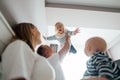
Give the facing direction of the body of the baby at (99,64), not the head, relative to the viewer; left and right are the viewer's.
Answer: facing away from the viewer and to the left of the viewer

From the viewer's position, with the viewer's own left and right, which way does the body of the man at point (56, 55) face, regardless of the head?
facing away from the viewer and to the right of the viewer

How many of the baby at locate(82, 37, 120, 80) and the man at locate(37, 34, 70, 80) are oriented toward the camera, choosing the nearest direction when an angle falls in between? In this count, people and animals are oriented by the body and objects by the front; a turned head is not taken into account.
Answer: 0
